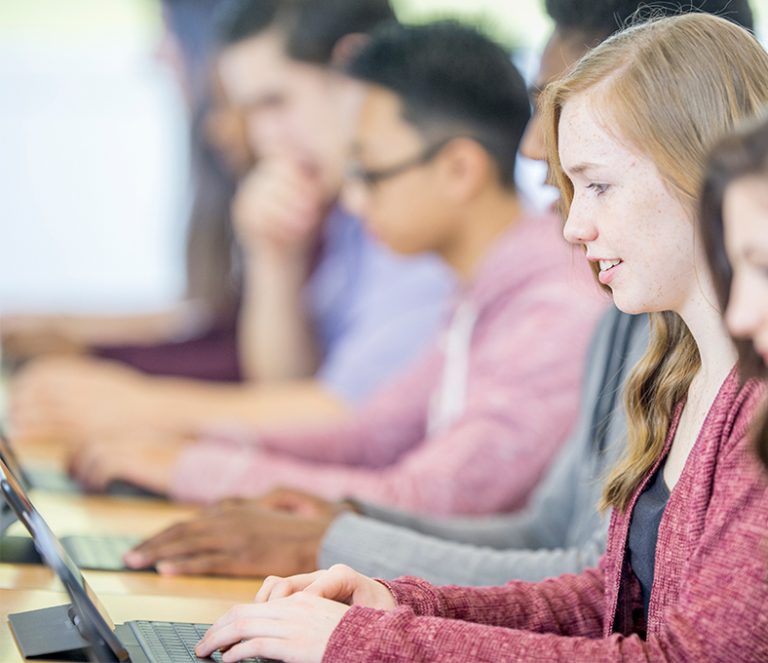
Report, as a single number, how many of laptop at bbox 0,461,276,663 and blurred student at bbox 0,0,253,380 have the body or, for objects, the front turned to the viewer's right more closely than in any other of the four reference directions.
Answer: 1

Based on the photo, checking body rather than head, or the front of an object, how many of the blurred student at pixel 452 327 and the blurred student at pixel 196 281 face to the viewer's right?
0

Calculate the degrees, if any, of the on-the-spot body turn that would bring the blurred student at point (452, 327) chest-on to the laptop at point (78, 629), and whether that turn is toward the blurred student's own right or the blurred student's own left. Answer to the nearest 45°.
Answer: approximately 90° to the blurred student's own left

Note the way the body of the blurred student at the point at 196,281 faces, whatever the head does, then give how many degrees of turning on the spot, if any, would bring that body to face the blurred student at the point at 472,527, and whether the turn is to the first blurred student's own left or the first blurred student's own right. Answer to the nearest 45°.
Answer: approximately 90° to the first blurred student's own left

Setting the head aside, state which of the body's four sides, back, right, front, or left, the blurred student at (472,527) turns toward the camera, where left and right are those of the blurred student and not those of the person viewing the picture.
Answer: left

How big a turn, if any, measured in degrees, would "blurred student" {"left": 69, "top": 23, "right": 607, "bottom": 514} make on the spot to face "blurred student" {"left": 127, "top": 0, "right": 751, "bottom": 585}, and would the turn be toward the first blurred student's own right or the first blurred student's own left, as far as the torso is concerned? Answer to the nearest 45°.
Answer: approximately 90° to the first blurred student's own left

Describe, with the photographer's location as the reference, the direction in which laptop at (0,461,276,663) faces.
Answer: facing to the right of the viewer

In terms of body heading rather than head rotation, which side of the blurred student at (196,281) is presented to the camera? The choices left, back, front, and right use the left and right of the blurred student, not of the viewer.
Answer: left

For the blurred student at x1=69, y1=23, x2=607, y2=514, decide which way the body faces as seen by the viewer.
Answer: to the viewer's left
